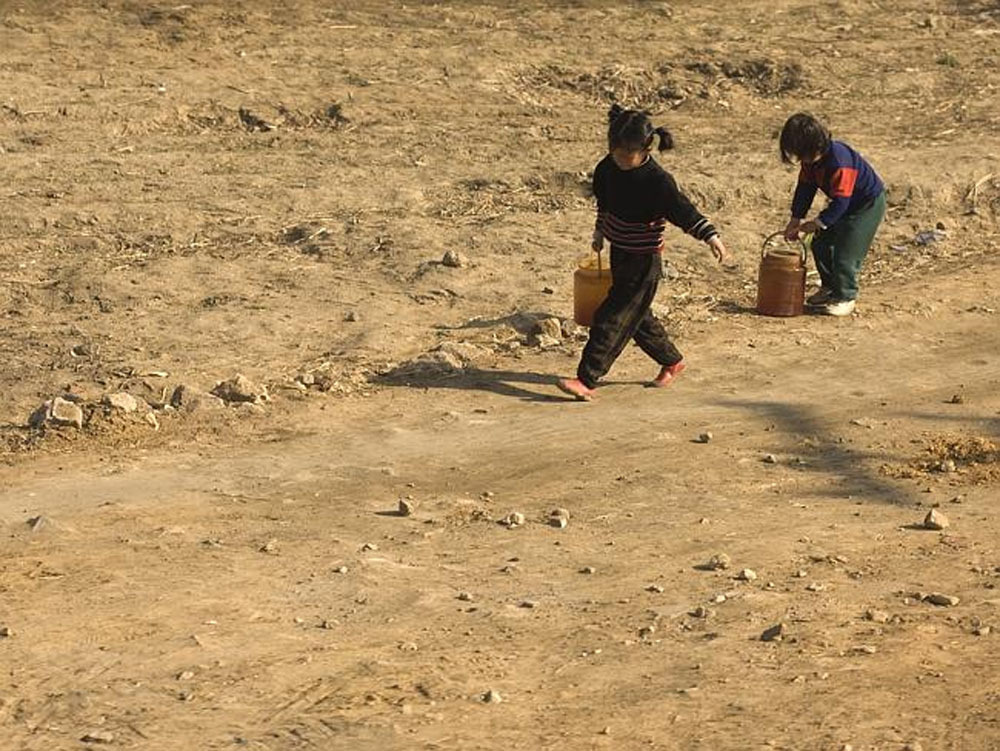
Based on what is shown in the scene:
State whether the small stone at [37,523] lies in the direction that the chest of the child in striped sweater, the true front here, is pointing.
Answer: yes

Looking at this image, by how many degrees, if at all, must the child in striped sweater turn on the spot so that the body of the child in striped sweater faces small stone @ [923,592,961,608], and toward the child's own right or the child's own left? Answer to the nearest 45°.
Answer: approximately 90° to the child's own left

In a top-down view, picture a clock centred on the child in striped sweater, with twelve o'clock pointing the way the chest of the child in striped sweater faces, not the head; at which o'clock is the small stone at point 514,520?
The small stone is roughly at 11 o'clock from the child in striped sweater.

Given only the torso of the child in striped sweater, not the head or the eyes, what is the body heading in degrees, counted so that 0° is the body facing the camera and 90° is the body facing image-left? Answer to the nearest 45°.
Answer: approximately 45°

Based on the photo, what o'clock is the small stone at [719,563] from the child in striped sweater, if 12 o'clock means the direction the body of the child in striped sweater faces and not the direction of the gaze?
The small stone is roughly at 10 o'clock from the child in striped sweater.

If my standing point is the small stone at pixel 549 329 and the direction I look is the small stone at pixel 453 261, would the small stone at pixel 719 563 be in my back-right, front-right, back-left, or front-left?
back-left

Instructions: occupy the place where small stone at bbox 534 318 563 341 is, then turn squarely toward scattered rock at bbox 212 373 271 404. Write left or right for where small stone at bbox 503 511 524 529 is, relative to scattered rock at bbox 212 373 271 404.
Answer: left

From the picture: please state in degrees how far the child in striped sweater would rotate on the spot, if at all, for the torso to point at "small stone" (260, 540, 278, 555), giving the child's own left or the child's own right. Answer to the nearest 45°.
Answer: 0° — they already face it

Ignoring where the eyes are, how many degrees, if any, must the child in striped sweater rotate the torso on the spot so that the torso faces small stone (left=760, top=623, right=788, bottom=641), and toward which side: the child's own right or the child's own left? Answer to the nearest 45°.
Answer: approximately 45° to the child's own left

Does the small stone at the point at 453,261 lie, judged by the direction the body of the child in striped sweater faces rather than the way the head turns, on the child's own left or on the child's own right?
on the child's own right
